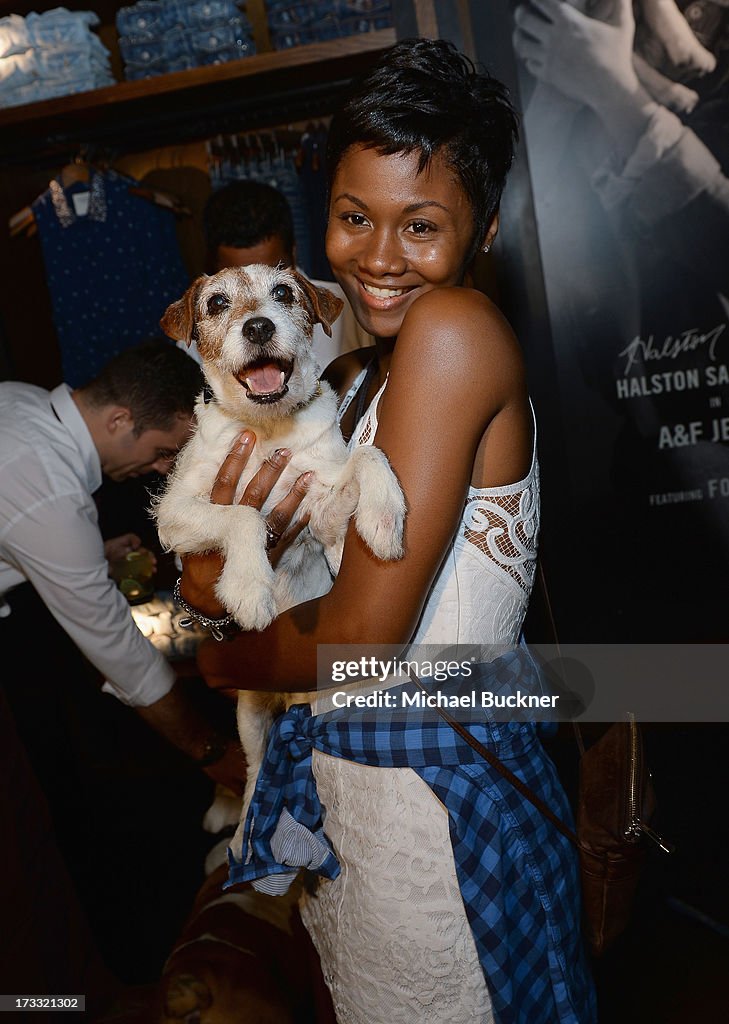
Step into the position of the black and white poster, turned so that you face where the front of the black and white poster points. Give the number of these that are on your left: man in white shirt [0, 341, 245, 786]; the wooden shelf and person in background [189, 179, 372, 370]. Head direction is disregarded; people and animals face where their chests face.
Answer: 0

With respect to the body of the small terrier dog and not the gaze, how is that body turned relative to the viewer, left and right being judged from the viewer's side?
facing the viewer

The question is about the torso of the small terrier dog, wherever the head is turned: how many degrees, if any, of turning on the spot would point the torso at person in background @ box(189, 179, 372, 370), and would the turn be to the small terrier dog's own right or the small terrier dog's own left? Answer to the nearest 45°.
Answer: approximately 180°

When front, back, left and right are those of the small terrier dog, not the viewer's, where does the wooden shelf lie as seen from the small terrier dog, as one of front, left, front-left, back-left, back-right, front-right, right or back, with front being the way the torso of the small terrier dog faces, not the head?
back

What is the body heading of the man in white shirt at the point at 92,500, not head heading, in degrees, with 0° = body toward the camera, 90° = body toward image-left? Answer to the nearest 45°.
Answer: approximately 270°

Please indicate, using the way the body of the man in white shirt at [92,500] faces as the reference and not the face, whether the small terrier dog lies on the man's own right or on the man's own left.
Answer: on the man's own right

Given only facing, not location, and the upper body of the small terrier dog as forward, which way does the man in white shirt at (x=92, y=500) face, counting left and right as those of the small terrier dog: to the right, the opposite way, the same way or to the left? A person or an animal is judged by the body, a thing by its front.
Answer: to the left

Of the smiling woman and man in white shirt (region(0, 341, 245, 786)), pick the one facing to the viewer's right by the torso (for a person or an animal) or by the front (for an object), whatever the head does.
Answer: the man in white shirt

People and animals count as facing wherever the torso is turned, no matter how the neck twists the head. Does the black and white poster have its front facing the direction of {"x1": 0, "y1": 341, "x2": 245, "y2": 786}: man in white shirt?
no

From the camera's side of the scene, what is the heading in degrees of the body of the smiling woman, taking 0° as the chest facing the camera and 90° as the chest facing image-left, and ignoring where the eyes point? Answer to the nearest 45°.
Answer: approximately 45°

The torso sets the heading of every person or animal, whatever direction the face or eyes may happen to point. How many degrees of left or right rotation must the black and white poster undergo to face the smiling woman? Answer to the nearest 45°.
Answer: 0° — it already faces them

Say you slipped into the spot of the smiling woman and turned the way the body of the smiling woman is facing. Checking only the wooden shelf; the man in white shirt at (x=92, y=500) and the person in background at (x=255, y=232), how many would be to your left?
0

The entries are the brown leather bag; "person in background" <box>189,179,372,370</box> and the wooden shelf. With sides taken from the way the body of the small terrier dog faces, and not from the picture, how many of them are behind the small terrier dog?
2

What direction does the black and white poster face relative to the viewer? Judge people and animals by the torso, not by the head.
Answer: toward the camera

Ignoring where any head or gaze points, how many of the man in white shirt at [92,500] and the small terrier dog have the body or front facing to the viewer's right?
1

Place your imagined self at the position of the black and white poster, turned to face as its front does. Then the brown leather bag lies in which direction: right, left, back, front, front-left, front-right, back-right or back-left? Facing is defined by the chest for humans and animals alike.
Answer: front

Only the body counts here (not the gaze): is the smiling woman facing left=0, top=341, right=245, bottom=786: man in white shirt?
no
